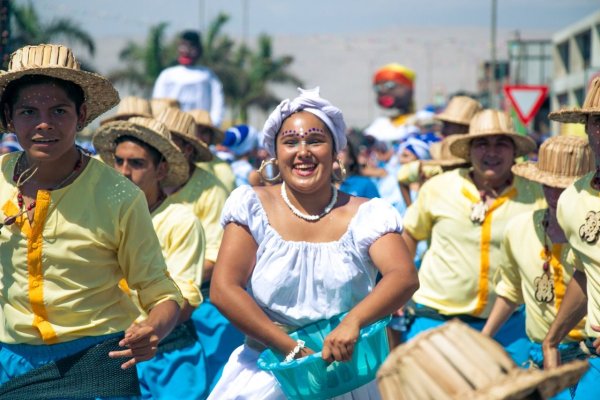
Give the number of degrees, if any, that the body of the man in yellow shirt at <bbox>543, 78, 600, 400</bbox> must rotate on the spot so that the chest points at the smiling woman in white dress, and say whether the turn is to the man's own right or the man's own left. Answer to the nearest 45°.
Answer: approximately 90° to the man's own right

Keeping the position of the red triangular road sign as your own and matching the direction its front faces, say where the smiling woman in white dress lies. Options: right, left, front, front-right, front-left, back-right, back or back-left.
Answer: front

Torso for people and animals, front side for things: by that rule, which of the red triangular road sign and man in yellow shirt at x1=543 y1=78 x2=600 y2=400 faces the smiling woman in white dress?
the red triangular road sign

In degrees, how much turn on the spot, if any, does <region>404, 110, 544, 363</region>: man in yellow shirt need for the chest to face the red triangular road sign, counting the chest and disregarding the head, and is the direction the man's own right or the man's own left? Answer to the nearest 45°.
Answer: approximately 180°

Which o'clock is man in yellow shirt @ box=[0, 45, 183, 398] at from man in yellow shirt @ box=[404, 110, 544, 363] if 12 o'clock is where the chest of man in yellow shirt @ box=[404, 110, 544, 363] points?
man in yellow shirt @ box=[0, 45, 183, 398] is roughly at 1 o'clock from man in yellow shirt @ box=[404, 110, 544, 363].

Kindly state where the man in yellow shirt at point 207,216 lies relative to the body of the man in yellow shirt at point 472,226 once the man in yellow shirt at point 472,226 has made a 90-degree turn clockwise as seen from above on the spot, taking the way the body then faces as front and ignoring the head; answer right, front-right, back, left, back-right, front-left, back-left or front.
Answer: front

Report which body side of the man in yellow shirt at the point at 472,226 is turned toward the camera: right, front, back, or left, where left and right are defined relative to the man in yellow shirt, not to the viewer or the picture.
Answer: front

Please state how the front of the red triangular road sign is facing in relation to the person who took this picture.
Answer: facing the viewer

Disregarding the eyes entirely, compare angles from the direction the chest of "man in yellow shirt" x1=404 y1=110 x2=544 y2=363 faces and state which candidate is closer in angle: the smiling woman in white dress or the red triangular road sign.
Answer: the smiling woman in white dress

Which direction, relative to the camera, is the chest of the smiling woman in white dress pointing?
toward the camera

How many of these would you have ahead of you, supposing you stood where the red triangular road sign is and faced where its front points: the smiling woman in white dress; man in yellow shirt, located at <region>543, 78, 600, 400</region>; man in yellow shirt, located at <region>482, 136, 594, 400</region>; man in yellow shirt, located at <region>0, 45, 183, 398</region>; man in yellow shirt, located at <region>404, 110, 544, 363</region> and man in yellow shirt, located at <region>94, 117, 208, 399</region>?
6

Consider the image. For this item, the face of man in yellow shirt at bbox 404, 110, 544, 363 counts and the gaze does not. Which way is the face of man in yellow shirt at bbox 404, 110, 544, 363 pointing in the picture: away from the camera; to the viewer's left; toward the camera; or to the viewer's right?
toward the camera

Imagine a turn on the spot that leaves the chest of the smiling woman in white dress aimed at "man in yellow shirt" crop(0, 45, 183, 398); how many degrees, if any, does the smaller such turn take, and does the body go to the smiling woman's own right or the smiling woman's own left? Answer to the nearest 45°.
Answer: approximately 90° to the smiling woman's own right

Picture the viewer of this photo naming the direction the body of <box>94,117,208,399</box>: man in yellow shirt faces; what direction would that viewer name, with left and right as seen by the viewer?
facing the viewer and to the left of the viewer
